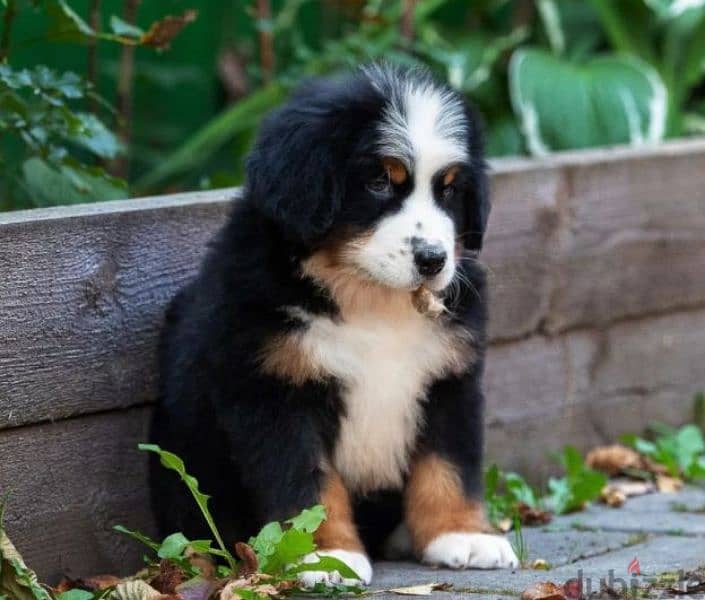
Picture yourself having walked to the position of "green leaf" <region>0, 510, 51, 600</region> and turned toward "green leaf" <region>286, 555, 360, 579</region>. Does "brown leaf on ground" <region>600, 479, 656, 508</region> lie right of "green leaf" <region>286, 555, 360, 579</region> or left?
left

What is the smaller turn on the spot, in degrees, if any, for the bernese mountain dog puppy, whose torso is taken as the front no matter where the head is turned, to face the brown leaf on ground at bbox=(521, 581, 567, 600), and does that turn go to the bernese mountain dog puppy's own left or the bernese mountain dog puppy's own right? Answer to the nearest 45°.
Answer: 0° — it already faces it

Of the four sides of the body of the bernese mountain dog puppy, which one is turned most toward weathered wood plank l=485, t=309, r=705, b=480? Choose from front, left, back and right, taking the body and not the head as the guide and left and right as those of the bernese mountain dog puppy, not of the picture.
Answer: left

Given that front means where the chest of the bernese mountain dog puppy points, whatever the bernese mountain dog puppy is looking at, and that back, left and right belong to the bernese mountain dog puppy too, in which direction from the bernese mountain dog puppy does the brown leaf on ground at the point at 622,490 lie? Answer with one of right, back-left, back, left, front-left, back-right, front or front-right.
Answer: left

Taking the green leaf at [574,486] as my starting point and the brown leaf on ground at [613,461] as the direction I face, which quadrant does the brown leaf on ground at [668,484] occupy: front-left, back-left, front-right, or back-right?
front-right

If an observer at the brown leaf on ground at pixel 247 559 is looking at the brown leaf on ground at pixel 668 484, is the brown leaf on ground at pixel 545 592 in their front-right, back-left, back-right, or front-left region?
front-right

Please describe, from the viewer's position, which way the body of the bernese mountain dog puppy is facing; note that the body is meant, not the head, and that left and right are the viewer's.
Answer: facing the viewer and to the right of the viewer

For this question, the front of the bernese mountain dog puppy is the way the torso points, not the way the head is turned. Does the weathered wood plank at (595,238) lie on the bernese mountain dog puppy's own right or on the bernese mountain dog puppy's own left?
on the bernese mountain dog puppy's own left

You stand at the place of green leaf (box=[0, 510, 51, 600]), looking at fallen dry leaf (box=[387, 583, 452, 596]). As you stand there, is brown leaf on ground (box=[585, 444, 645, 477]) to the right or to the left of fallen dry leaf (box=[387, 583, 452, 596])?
left

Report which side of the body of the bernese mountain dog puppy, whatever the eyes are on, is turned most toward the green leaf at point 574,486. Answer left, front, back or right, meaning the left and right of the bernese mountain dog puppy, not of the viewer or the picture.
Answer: left
